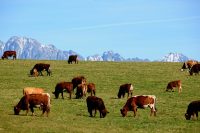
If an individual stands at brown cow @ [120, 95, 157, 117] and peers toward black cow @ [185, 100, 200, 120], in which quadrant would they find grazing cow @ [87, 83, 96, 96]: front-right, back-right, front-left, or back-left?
back-left

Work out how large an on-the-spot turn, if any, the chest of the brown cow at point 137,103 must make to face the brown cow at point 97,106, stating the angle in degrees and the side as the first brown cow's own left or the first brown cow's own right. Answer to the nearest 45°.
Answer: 0° — it already faces it

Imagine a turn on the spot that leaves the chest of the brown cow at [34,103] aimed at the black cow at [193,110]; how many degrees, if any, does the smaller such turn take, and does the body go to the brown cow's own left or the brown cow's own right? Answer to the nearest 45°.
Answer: approximately 180°

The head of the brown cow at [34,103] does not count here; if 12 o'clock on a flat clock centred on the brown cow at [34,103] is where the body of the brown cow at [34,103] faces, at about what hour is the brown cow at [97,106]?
the brown cow at [97,106] is roughly at 6 o'clock from the brown cow at [34,103].

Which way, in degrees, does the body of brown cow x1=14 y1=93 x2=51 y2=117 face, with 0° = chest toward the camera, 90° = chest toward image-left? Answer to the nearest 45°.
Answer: approximately 90°

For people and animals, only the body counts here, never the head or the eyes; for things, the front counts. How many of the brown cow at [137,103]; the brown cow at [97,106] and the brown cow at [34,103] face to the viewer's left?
2

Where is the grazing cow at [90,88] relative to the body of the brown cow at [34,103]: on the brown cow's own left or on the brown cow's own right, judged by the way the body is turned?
on the brown cow's own right

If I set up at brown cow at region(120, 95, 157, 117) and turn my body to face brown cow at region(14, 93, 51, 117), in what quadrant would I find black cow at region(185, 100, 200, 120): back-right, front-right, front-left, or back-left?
back-left

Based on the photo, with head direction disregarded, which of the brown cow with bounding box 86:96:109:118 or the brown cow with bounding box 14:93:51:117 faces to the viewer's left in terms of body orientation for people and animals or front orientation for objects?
the brown cow with bounding box 14:93:51:117

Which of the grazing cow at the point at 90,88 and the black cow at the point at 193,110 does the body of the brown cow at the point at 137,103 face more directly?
the grazing cow
